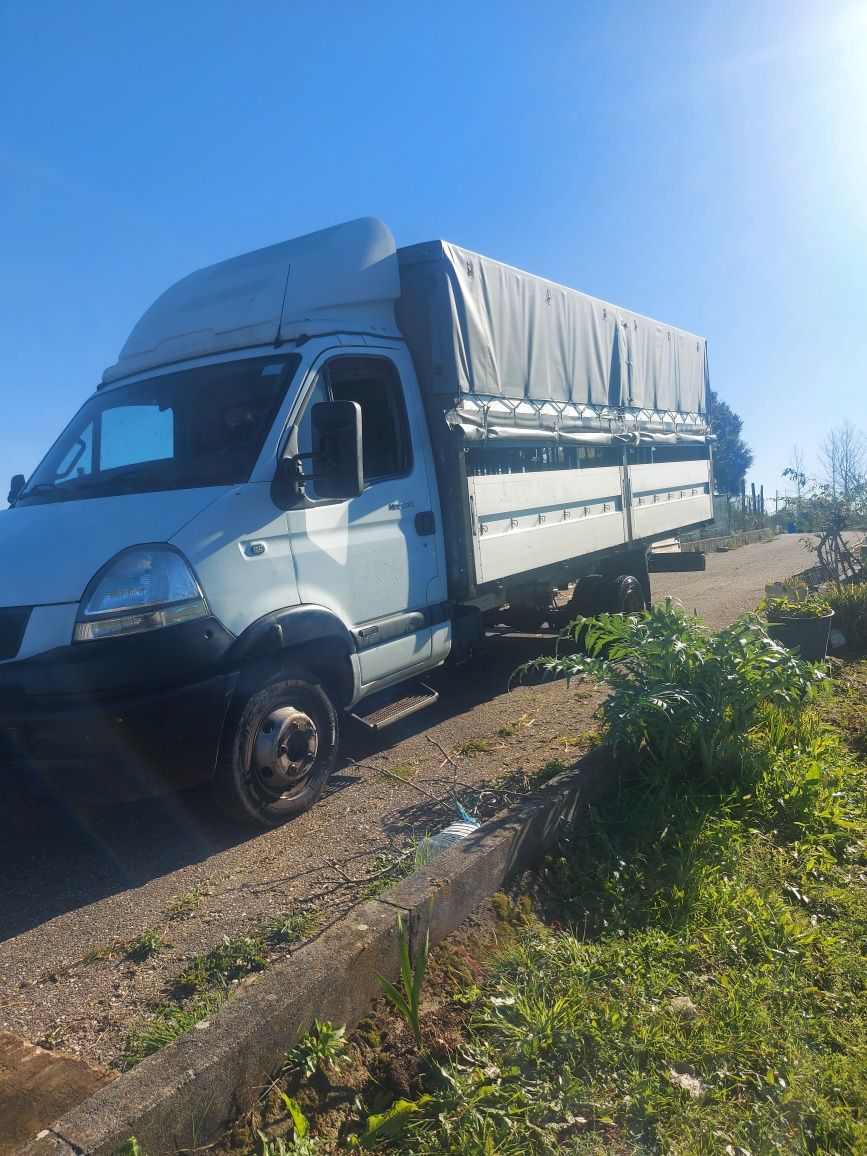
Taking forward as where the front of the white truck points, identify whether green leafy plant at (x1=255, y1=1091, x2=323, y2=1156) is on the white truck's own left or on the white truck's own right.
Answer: on the white truck's own left

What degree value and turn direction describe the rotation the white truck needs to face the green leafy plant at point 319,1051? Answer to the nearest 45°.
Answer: approximately 45° to its left

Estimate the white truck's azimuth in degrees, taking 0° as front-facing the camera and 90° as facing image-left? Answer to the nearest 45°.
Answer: approximately 45°

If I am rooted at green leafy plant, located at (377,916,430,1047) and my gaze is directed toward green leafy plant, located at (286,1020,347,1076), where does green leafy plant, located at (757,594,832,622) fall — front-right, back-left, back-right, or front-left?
back-right

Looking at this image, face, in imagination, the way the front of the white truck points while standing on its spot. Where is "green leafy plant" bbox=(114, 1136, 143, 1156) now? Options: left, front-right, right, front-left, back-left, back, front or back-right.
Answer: front-left

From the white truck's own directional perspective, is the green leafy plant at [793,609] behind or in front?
behind

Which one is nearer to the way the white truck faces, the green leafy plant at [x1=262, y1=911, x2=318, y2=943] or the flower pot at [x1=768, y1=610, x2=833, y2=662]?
the green leafy plant

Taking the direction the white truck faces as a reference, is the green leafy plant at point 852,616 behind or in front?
behind

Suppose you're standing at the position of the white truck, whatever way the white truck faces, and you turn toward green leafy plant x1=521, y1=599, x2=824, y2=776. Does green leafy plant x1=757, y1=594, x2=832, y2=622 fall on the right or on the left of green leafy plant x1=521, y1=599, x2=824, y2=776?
left

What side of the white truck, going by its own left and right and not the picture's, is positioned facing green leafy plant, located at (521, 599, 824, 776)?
left
